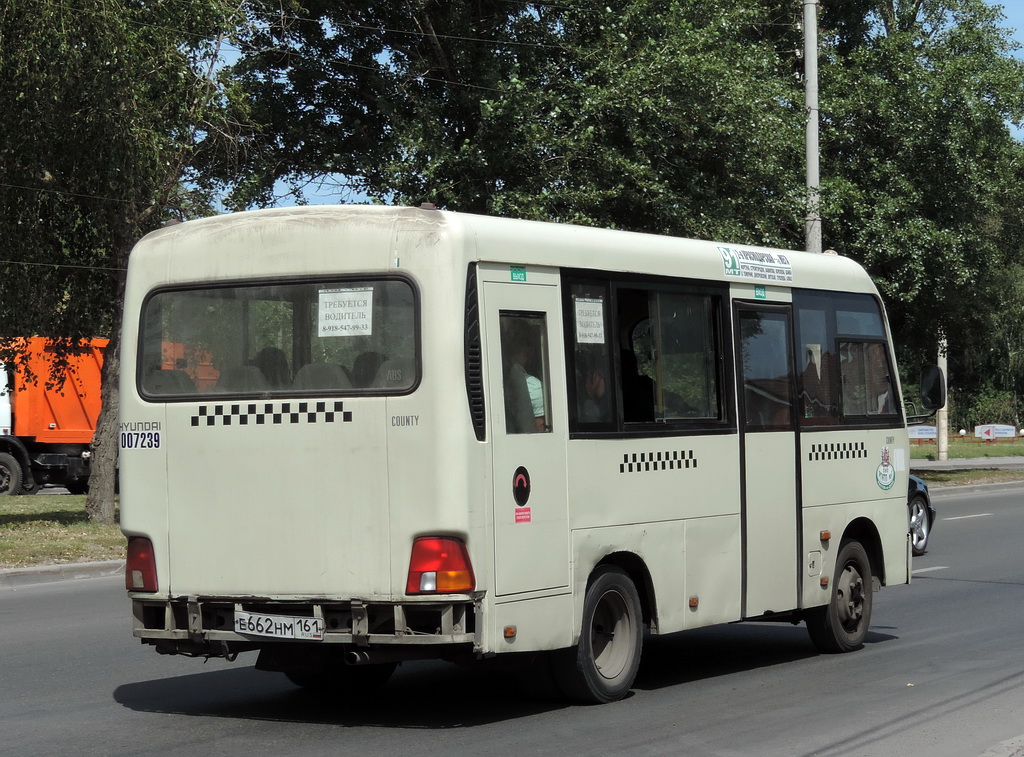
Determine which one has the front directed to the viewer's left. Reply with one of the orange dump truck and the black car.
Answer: the orange dump truck

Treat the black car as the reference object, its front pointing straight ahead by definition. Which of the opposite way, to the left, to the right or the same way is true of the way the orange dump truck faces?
the opposite way

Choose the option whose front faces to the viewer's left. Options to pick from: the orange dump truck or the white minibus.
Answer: the orange dump truck

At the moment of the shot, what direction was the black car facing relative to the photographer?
facing away from the viewer and to the right of the viewer

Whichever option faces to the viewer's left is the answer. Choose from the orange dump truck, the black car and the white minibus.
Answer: the orange dump truck

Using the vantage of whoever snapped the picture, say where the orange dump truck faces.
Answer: facing to the left of the viewer

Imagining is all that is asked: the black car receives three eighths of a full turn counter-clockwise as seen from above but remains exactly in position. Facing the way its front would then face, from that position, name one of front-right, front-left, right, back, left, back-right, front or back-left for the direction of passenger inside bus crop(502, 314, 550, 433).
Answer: left

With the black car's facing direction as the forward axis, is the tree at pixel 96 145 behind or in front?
behind

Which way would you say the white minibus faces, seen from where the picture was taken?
facing away from the viewer and to the right of the viewer

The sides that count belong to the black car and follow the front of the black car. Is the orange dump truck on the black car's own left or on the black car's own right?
on the black car's own left
